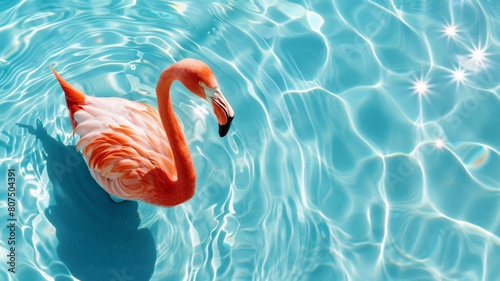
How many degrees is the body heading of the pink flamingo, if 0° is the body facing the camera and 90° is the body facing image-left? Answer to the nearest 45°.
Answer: approximately 315°
